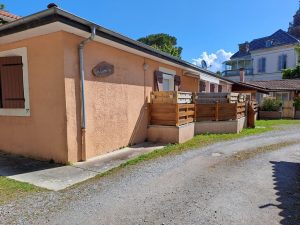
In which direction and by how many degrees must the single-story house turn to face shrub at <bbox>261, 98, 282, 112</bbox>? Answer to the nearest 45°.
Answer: approximately 90° to its left

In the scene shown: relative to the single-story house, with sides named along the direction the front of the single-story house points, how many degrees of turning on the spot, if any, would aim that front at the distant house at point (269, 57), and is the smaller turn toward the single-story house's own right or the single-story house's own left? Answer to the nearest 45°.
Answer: approximately 90° to the single-story house's own left

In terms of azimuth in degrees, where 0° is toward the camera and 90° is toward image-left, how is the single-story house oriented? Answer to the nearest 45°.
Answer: approximately 315°

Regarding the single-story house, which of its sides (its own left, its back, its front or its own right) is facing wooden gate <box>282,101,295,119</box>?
left

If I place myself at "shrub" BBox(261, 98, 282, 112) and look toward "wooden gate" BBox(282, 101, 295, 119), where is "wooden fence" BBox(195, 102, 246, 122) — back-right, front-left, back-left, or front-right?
back-right

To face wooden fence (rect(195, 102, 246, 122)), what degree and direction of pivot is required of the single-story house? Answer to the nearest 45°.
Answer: approximately 90° to its left
